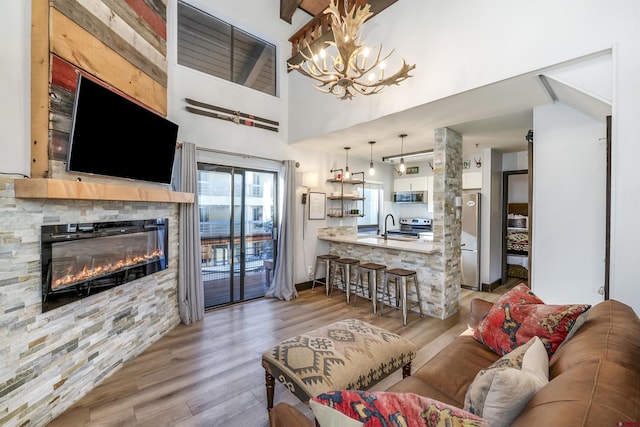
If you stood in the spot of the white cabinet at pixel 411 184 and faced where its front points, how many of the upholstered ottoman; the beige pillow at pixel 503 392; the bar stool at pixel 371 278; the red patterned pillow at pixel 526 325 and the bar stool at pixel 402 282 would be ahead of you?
5

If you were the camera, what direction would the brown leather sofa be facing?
facing to the left of the viewer

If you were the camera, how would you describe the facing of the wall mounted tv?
facing the viewer and to the right of the viewer

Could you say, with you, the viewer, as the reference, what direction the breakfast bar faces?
facing the viewer and to the left of the viewer

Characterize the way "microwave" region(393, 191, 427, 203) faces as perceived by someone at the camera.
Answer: facing the viewer

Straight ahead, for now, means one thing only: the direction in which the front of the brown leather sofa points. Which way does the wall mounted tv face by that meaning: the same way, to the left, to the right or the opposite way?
the opposite way

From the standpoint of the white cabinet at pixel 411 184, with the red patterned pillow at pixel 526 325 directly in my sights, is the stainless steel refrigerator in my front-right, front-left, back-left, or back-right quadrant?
front-left

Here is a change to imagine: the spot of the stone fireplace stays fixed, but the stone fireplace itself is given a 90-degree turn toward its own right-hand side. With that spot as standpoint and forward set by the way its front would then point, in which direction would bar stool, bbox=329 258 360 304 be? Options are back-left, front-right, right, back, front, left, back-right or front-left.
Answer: back-left

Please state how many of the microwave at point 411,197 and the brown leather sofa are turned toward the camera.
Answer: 1

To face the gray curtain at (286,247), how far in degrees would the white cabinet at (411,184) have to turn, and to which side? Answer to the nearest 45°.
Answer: approximately 45° to its right

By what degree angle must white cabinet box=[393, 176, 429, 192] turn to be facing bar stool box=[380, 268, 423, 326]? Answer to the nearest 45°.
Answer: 0° — it already faces it

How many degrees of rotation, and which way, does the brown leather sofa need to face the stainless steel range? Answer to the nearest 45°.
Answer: approximately 90° to its right

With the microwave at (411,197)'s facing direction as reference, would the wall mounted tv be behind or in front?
in front

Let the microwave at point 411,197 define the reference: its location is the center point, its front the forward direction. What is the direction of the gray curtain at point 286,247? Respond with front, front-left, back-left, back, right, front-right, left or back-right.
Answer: front-right

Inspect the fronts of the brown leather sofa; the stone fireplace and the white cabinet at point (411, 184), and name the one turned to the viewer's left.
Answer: the brown leather sofa

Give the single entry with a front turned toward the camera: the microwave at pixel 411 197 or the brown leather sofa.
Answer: the microwave
